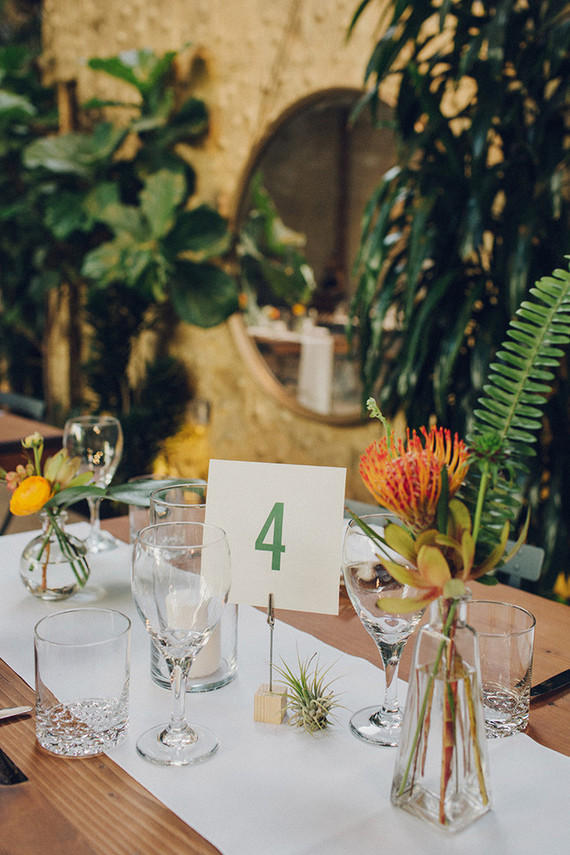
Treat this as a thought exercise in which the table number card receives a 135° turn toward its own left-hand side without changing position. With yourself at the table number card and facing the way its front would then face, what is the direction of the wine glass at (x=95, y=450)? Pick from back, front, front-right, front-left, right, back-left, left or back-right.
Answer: left

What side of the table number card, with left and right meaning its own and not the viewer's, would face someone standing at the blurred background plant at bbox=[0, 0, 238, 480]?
back

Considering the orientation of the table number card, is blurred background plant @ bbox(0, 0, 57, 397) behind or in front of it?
behind

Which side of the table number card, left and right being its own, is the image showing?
front

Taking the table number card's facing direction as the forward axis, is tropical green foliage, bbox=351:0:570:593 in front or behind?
behind

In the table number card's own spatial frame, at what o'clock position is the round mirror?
The round mirror is roughly at 6 o'clock from the table number card.
